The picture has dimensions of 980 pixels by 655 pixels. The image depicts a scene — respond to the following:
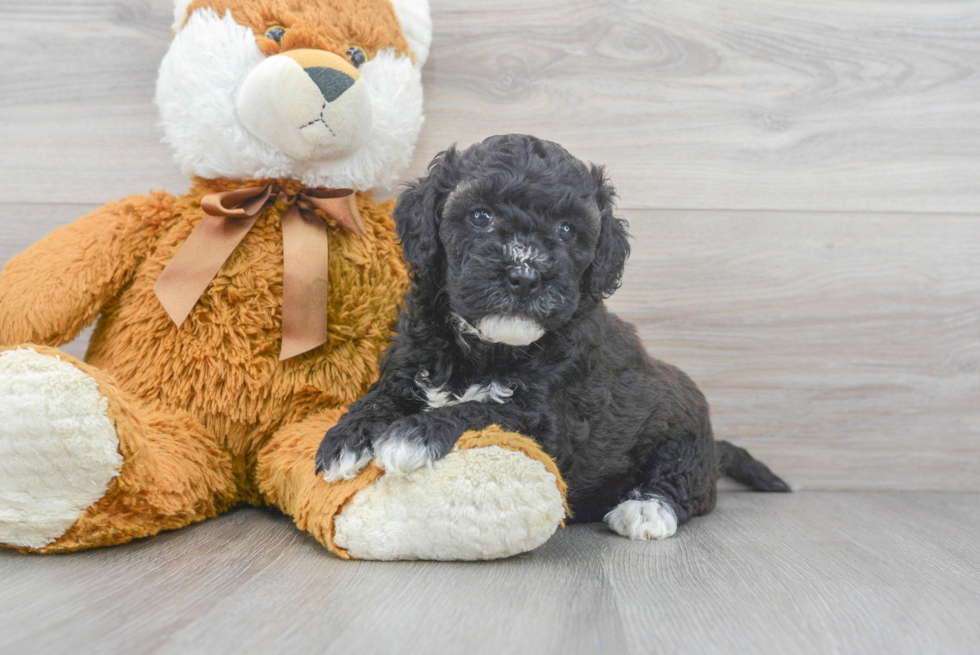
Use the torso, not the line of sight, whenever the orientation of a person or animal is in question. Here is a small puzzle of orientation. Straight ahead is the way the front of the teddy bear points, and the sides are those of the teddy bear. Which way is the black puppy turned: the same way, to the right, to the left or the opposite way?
to the right

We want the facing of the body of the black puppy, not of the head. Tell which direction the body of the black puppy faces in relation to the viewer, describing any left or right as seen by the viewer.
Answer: facing the viewer and to the left of the viewer

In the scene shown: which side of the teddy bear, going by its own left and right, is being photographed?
front

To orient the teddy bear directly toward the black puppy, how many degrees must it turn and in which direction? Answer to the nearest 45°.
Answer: approximately 45° to its left

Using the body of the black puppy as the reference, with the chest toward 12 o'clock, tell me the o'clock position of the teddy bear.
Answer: The teddy bear is roughly at 2 o'clock from the black puppy.

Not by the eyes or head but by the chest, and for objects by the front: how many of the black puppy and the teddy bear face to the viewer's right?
0
